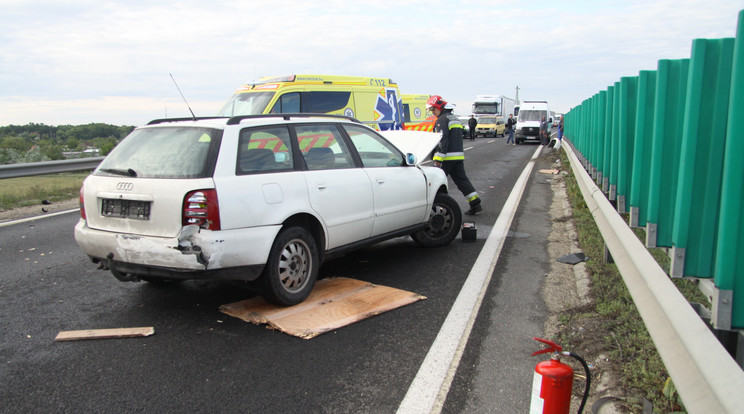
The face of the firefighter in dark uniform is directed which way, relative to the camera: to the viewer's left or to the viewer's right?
to the viewer's left

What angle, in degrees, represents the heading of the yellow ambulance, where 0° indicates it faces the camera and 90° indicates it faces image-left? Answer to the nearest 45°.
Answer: approximately 45°

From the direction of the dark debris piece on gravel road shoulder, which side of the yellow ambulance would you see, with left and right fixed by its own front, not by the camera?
left

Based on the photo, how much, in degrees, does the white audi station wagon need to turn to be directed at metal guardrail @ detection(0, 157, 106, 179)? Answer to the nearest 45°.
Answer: approximately 90° to its left

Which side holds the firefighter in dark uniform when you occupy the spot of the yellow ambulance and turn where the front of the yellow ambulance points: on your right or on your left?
on your left

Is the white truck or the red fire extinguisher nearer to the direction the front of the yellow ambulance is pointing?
the red fire extinguisher

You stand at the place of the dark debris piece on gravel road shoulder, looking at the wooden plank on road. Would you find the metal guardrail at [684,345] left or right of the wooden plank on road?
left

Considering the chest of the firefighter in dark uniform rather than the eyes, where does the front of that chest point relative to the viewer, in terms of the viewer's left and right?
facing to the left of the viewer

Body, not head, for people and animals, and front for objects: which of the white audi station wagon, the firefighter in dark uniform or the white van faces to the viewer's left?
the firefighter in dark uniform

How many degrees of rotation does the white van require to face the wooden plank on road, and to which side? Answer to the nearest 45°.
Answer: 0° — it already faces it

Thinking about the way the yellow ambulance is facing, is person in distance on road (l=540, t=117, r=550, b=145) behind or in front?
behind

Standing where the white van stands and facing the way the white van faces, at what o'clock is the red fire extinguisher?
The red fire extinguisher is roughly at 12 o'clock from the white van.
